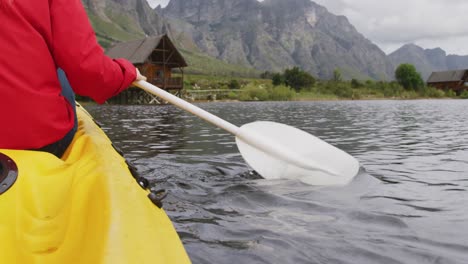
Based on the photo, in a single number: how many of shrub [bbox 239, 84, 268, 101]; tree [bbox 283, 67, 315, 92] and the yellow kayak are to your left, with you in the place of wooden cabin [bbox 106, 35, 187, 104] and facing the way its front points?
2

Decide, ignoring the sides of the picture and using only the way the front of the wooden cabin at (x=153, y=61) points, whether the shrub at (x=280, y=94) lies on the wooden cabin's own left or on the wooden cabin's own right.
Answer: on the wooden cabin's own left

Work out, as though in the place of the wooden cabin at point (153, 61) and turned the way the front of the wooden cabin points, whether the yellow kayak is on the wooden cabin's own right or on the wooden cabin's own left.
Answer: on the wooden cabin's own right

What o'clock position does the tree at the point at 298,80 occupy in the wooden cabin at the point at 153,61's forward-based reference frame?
The tree is roughly at 9 o'clock from the wooden cabin.

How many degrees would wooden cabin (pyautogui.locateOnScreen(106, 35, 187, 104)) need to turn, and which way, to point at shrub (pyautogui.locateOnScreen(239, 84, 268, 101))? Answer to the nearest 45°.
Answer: approximately 90° to its left

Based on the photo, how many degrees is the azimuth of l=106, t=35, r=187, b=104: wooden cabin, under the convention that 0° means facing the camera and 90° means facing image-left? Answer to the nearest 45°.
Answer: approximately 315°
